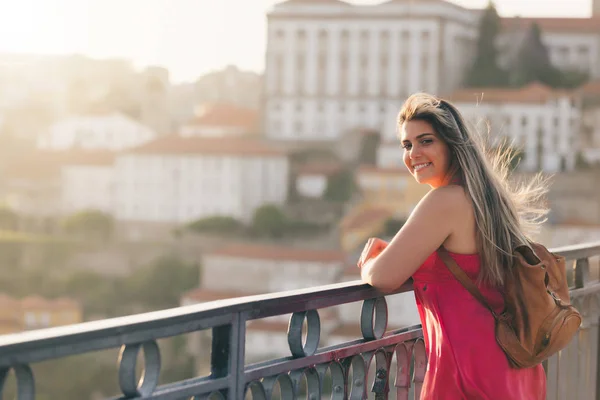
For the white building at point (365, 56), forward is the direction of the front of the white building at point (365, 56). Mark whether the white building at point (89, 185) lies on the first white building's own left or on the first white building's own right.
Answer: on the first white building's own right

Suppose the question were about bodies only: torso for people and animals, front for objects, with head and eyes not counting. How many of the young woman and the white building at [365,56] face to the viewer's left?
1

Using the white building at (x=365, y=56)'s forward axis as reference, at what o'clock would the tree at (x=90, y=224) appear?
The tree is roughly at 2 o'clock from the white building.

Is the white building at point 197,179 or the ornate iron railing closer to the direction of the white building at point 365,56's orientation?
the ornate iron railing

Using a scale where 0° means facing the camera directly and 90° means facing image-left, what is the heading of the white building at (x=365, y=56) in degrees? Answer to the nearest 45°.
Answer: approximately 0°

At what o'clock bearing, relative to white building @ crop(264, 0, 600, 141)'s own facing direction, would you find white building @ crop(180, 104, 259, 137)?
white building @ crop(180, 104, 259, 137) is roughly at 4 o'clock from white building @ crop(264, 0, 600, 141).

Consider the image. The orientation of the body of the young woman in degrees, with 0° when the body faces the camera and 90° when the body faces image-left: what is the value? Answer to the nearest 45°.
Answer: approximately 90°

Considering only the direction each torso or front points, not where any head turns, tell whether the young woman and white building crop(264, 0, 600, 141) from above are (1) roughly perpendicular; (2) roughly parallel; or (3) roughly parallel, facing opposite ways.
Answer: roughly perpendicular

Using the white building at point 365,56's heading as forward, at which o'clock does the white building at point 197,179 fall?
the white building at point 197,179 is roughly at 2 o'clock from the white building at point 365,56.

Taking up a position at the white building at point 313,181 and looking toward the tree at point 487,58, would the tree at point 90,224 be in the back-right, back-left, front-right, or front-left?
back-left
